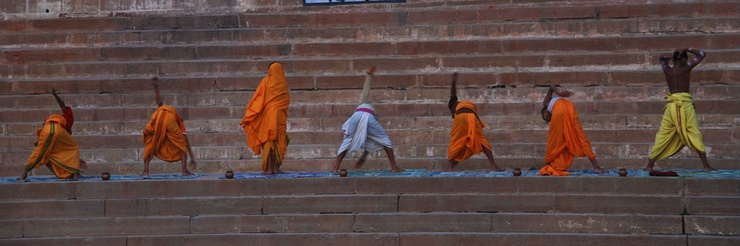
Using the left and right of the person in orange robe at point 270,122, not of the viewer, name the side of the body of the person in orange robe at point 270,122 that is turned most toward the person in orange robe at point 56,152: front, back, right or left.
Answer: left

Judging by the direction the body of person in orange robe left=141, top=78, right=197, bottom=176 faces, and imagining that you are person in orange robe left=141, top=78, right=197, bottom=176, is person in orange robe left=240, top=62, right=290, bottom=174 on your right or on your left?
on your right

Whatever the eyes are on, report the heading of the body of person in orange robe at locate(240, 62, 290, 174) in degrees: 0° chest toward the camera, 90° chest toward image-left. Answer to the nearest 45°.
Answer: approximately 180°

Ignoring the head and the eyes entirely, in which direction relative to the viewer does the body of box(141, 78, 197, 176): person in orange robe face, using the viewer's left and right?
facing away from the viewer

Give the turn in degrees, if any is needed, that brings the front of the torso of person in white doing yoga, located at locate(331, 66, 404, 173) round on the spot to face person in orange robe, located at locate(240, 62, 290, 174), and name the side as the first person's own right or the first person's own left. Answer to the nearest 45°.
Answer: approximately 90° to the first person's own left

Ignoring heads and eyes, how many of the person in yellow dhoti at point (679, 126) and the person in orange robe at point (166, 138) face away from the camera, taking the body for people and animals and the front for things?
2

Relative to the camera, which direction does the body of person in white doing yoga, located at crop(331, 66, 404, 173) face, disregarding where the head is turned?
away from the camera

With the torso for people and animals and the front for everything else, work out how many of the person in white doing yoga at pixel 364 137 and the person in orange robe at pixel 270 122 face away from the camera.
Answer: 2
